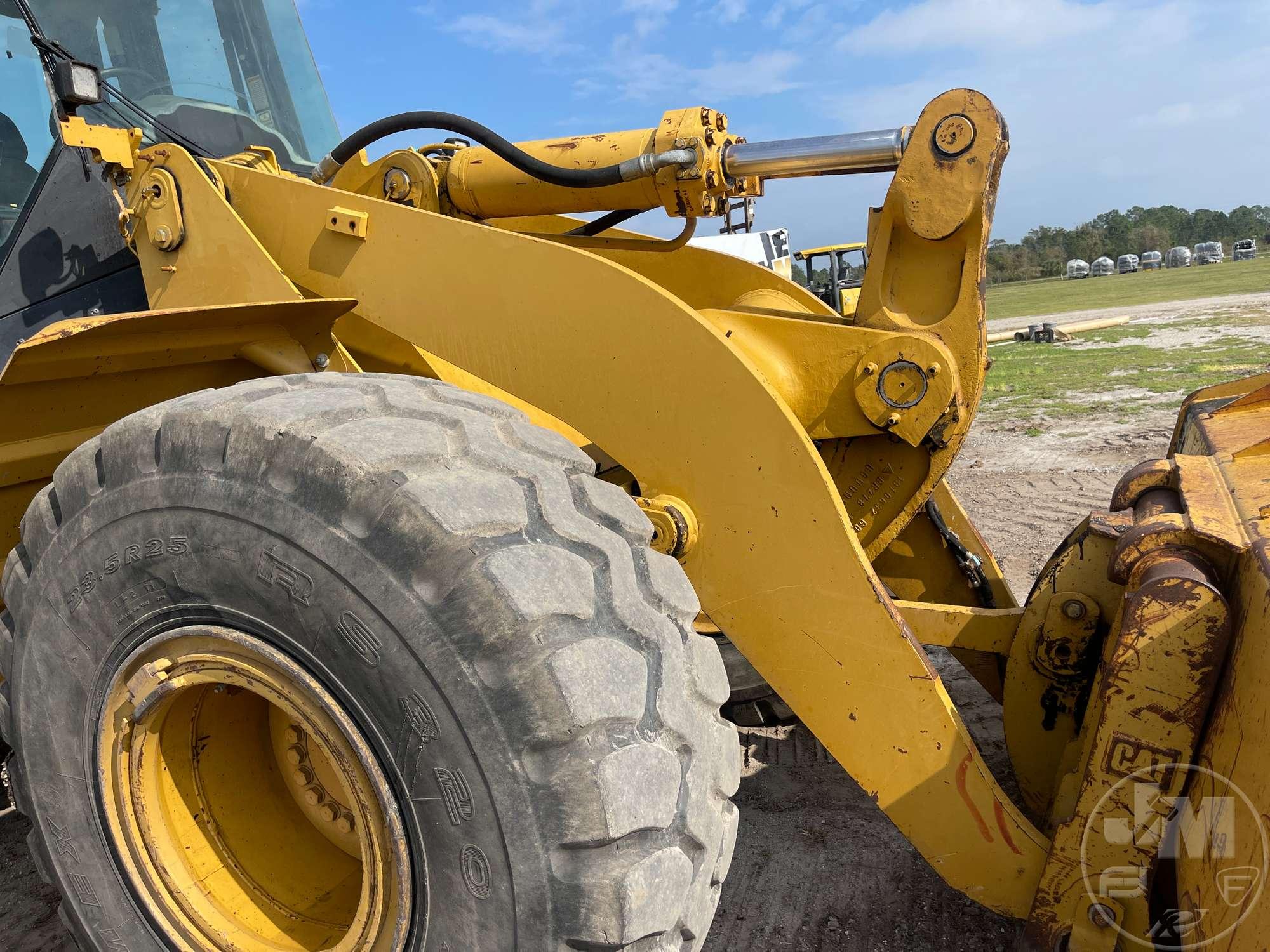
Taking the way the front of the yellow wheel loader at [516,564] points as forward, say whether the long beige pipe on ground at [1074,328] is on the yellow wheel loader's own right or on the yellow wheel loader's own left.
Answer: on the yellow wheel loader's own left

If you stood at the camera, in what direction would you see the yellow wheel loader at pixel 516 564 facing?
facing the viewer and to the right of the viewer
